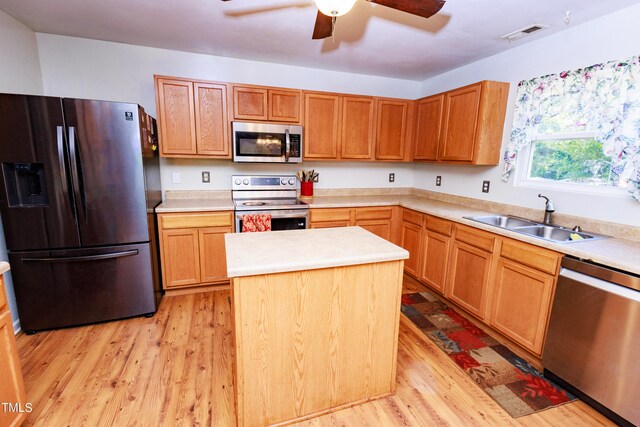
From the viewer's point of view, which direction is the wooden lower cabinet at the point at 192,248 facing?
toward the camera

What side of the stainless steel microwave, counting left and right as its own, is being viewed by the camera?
front

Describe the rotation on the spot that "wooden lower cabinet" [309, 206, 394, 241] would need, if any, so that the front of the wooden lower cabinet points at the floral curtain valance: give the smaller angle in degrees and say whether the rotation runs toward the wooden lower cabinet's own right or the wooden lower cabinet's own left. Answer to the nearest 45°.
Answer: approximately 45° to the wooden lower cabinet's own left

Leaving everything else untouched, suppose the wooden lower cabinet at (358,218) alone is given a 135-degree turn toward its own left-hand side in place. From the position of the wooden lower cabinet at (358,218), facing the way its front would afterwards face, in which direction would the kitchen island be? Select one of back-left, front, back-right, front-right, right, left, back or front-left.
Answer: back-right

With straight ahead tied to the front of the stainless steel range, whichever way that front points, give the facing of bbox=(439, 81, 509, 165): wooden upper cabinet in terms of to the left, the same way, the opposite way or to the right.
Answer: to the right

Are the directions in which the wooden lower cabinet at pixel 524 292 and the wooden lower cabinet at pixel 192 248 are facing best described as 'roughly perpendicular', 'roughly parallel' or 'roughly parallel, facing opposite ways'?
roughly perpendicular

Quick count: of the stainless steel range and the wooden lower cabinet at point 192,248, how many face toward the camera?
2

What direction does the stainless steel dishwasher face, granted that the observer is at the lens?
facing the viewer and to the left of the viewer

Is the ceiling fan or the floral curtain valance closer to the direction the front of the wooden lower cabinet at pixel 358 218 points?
the ceiling fan

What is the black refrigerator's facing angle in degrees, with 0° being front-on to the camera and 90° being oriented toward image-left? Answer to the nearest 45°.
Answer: approximately 0°

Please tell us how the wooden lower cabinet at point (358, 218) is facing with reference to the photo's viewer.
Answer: facing the viewer

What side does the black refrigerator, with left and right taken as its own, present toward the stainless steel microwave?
left

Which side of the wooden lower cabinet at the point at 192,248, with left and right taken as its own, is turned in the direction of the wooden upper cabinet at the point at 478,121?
left
